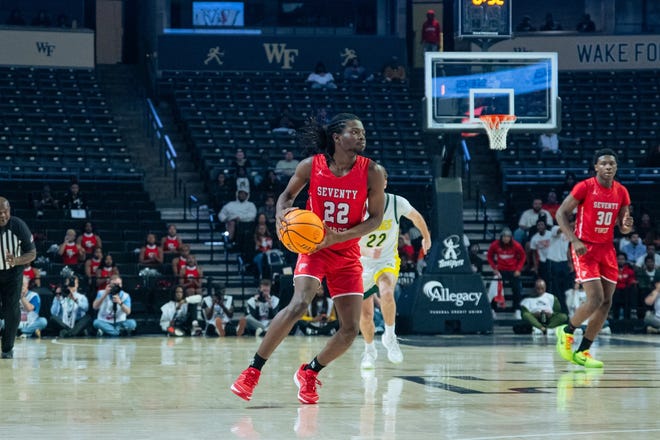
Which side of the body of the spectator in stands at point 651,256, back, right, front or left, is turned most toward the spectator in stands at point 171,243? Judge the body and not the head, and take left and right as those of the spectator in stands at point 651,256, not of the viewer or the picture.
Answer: right

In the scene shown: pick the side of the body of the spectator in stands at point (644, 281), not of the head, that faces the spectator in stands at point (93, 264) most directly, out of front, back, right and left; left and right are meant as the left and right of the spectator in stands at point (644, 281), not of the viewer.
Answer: right

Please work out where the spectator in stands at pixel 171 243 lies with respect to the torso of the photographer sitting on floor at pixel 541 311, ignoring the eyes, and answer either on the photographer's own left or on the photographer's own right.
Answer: on the photographer's own right

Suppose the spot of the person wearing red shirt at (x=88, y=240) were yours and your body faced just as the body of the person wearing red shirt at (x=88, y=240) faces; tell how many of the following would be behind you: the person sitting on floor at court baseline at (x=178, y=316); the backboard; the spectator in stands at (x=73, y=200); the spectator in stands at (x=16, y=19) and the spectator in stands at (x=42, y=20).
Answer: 3

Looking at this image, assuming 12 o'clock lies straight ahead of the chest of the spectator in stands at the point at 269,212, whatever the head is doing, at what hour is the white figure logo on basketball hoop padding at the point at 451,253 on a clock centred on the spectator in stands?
The white figure logo on basketball hoop padding is roughly at 11 o'clock from the spectator in stands.

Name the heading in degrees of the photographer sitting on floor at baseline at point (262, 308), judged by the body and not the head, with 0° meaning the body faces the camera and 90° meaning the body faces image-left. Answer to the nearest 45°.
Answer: approximately 0°

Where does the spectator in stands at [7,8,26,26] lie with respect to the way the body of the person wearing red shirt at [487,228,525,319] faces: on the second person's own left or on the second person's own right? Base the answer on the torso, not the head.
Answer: on the second person's own right
